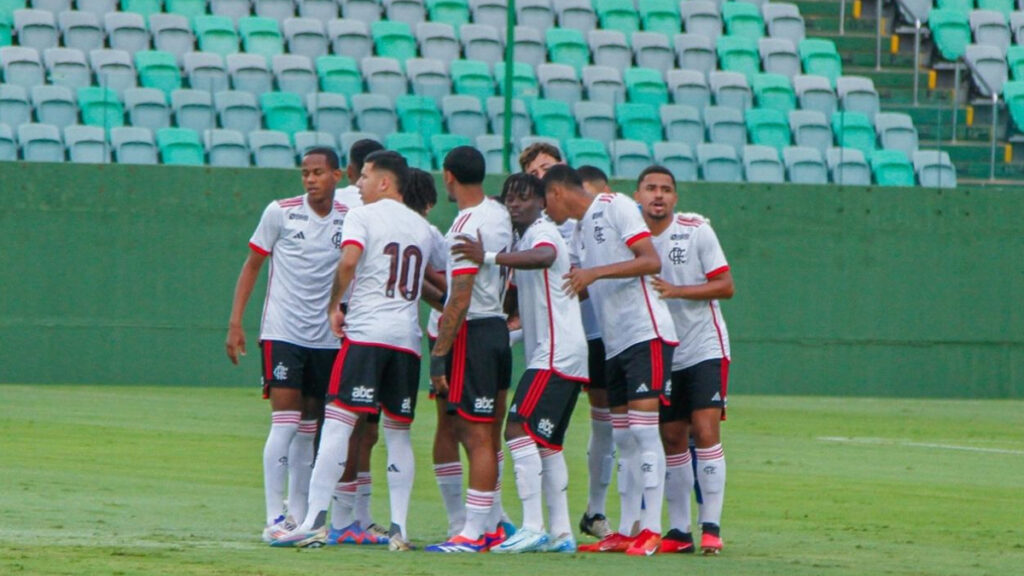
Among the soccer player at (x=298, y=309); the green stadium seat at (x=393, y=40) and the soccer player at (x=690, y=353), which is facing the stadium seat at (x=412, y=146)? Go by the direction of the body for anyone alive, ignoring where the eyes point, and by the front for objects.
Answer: the green stadium seat

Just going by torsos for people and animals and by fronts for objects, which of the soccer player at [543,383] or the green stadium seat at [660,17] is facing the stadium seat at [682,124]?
the green stadium seat

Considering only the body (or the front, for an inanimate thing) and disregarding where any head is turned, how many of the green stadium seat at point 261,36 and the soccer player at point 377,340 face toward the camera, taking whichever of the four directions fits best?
1

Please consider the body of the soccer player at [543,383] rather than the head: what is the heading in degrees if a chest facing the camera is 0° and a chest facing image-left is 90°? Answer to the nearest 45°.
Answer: approximately 90°

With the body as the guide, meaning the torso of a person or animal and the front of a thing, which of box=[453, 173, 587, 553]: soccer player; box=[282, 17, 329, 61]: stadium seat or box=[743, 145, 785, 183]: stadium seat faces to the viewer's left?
the soccer player

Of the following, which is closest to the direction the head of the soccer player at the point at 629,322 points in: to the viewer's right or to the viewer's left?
to the viewer's left

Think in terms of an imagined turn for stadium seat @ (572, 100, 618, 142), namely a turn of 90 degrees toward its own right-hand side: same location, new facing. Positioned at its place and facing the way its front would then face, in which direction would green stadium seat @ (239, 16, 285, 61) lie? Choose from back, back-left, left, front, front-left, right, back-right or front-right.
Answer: front

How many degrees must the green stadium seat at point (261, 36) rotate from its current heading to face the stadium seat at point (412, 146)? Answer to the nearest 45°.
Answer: approximately 45° to its left

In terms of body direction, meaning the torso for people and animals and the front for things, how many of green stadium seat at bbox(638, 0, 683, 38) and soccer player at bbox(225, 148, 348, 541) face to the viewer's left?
0

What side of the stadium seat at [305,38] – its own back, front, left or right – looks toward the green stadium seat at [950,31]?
left

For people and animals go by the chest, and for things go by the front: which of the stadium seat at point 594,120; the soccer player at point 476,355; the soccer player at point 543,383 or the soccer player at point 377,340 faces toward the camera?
the stadium seat

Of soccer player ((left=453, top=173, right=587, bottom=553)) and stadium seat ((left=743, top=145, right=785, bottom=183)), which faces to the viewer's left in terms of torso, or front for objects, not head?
the soccer player

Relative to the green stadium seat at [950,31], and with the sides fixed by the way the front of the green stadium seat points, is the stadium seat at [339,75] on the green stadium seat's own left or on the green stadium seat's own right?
on the green stadium seat's own right

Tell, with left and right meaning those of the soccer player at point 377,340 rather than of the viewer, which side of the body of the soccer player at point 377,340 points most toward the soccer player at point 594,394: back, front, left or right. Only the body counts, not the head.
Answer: right

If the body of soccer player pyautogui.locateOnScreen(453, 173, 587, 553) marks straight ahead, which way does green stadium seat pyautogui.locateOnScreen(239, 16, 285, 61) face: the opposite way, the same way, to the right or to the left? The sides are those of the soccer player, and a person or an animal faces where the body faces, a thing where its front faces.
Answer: to the left
